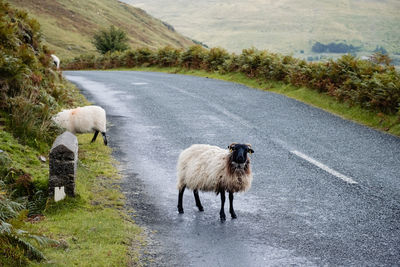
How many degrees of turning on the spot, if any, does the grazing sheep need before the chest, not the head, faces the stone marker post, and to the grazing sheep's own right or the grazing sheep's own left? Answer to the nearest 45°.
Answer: approximately 90° to the grazing sheep's own left

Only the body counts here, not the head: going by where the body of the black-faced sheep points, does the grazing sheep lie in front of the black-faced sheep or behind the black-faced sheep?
behind

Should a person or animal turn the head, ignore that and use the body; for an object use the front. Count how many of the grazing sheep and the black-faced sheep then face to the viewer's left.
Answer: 1

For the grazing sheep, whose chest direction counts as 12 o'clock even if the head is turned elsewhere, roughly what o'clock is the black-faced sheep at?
The black-faced sheep is roughly at 8 o'clock from the grazing sheep.

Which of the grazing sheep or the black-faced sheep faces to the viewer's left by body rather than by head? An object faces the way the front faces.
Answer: the grazing sheep

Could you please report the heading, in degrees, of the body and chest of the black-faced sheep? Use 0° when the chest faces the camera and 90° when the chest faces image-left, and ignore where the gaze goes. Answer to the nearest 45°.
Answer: approximately 315°

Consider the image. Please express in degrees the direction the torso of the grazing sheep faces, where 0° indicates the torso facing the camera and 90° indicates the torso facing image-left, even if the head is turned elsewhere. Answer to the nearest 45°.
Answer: approximately 90°
